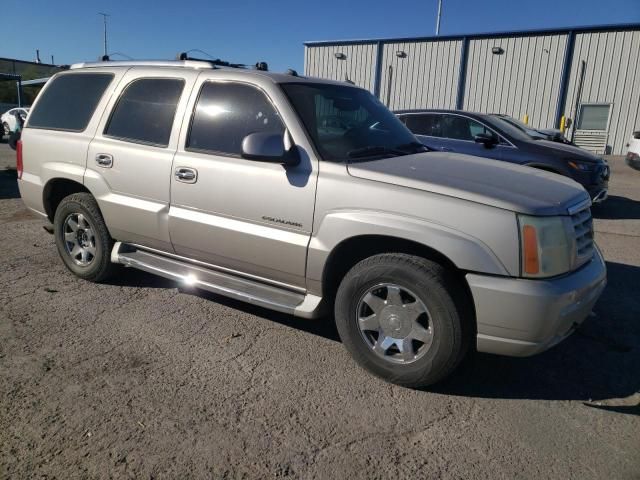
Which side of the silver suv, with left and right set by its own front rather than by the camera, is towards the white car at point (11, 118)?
back

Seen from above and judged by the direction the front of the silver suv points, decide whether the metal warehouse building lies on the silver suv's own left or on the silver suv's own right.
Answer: on the silver suv's own left

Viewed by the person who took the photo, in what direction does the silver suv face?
facing the viewer and to the right of the viewer

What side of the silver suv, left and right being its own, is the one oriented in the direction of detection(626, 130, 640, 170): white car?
left
